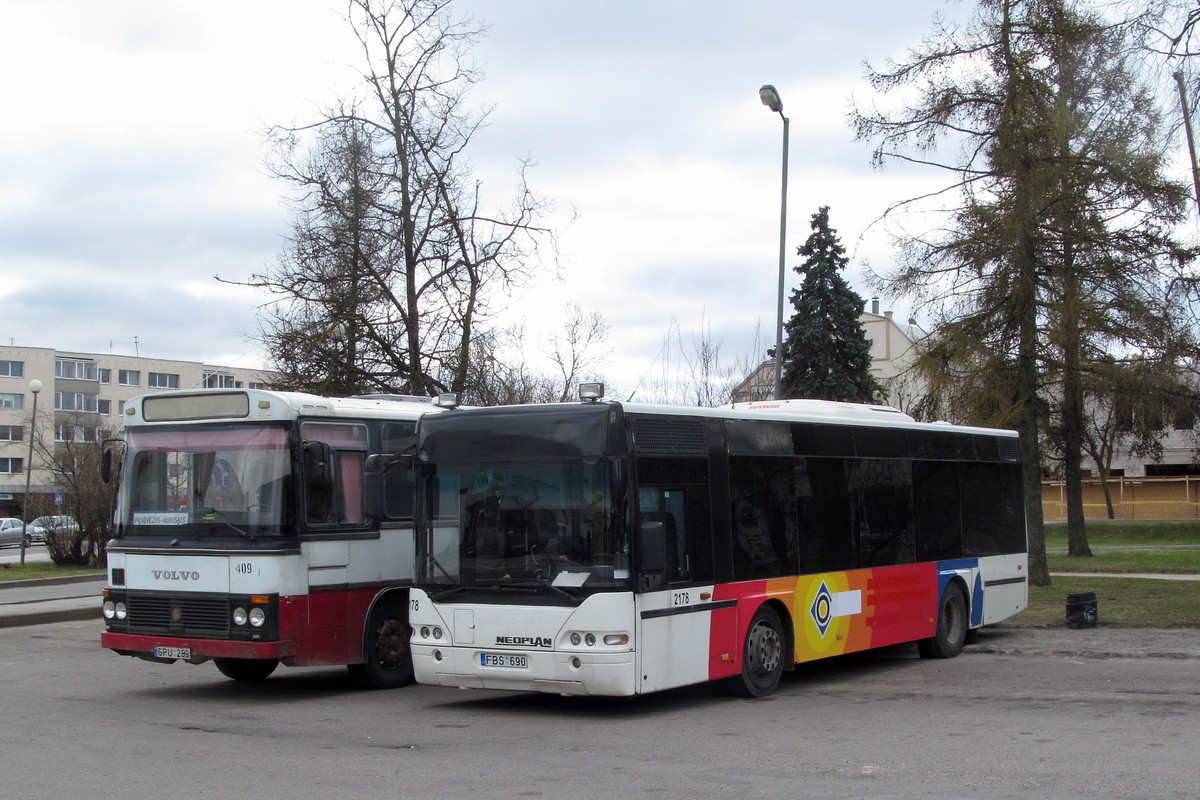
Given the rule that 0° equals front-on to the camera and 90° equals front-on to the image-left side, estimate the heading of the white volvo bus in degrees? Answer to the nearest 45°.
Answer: approximately 45°

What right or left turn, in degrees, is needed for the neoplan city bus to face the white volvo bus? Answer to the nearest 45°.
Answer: approximately 45° to its right

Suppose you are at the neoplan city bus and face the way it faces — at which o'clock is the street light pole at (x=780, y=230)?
The street light pole is roughly at 5 o'clock from the neoplan city bus.

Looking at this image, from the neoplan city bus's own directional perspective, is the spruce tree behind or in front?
behind

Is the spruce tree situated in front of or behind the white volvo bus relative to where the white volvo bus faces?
behind

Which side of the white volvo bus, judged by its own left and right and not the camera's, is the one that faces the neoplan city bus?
left

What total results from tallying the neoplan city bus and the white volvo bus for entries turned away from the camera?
0

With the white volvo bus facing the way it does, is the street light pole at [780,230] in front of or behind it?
behind

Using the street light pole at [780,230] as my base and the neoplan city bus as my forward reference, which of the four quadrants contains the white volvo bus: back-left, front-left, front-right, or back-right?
front-right

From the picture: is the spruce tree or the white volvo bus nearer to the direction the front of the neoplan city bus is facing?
the white volvo bus

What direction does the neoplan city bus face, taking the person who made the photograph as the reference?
facing the viewer and to the left of the viewer

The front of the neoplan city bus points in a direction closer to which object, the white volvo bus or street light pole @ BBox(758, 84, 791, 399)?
the white volvo bus
